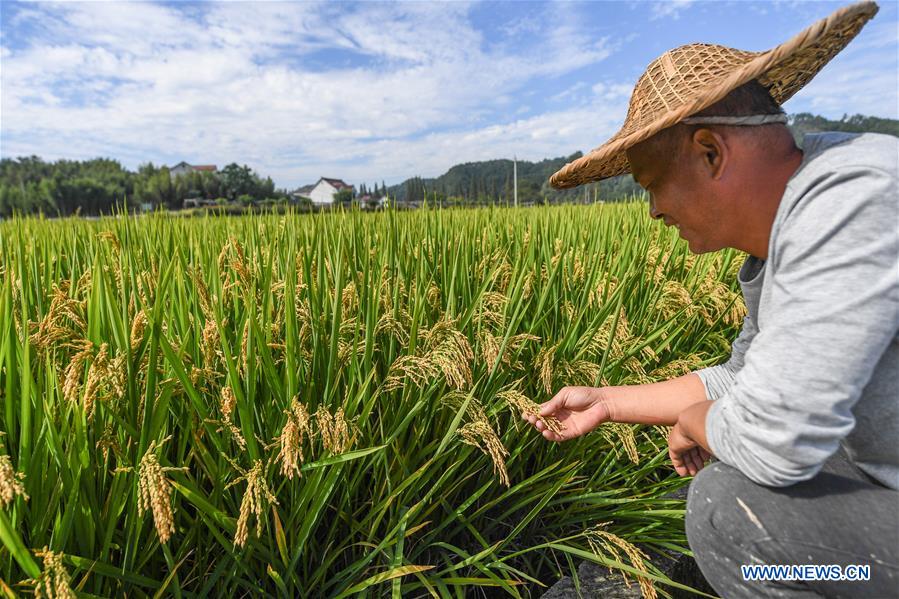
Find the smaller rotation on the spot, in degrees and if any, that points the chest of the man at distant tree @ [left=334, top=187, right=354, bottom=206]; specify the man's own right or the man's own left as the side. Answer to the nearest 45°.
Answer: approximately 45° to the man's own right

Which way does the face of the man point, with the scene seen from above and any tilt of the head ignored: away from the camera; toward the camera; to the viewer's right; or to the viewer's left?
to the viewer's left

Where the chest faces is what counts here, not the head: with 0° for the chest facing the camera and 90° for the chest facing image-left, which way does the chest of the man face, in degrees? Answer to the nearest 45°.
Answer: approximately 90°
